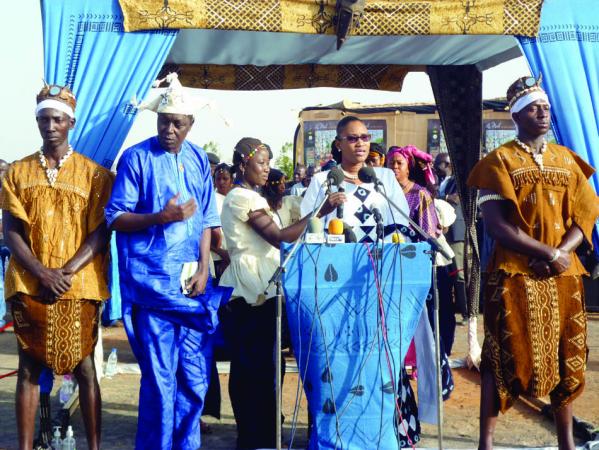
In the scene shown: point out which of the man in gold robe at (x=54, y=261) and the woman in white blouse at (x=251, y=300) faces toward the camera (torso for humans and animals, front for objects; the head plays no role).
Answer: the man in gold robe

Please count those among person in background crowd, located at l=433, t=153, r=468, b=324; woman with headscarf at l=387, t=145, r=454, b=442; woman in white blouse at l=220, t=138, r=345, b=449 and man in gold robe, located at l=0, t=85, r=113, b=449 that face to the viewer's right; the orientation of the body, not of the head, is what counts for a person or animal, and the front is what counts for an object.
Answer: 1

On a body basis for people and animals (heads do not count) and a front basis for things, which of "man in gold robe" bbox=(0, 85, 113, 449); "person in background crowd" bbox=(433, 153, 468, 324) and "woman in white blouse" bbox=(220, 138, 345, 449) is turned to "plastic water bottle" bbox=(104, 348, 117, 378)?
the person in background crowd

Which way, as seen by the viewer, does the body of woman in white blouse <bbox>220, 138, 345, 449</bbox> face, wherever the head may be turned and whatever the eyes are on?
to the viewer's right

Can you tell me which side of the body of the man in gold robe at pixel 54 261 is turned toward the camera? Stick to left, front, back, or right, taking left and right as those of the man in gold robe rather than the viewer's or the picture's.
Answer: front

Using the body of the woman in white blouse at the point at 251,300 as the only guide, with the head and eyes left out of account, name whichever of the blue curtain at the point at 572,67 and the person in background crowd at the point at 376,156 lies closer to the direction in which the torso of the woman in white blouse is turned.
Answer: the blue curtain

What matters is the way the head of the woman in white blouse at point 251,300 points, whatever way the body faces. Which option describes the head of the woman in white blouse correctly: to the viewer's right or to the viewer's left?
to the viewer's right

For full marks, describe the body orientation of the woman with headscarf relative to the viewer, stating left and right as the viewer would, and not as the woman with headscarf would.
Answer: facing the viewer and to the left of the viewer

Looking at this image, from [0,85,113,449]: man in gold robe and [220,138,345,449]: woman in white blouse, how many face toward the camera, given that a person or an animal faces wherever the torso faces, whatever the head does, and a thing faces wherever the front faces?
1

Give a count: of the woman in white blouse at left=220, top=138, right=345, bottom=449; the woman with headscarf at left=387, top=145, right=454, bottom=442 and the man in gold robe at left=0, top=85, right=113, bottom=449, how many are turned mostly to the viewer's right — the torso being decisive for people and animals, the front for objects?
1

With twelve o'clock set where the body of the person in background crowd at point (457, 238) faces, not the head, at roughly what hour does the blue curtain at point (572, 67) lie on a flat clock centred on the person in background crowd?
The blue curtain is roughly at 10 o'clock from the person in background crowd.

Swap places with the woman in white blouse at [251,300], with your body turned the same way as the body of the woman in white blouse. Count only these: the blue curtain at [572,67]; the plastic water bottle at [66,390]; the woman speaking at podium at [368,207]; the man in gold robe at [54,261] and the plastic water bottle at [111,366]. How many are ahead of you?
2

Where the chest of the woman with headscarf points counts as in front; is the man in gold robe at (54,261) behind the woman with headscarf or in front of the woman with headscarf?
in front

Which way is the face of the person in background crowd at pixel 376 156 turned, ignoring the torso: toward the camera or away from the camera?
toward the camera

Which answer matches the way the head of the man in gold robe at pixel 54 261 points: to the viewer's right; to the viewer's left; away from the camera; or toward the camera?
toward the camera
